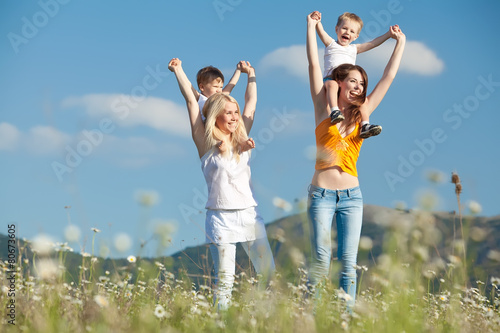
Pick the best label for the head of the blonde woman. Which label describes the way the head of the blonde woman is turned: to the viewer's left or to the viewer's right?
to the viewer's right

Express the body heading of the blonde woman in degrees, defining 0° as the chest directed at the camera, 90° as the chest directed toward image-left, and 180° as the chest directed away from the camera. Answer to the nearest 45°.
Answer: approximately 315°

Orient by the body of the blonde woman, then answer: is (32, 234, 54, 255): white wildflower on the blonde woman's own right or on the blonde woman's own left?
on the blonde woman's own right
